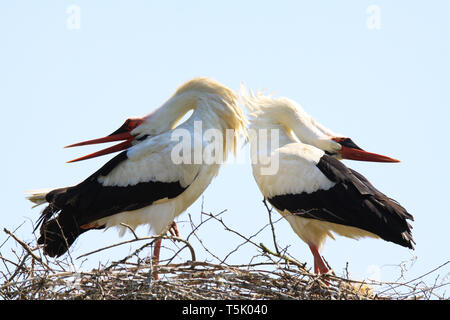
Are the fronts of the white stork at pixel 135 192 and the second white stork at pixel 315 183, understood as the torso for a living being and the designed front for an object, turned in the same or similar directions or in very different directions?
very different directions

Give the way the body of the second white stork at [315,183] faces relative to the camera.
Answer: to the viewer's left

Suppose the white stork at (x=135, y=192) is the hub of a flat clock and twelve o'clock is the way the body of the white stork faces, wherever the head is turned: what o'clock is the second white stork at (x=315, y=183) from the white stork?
The second white stork is roughly at 12 o'clock from the white stork.

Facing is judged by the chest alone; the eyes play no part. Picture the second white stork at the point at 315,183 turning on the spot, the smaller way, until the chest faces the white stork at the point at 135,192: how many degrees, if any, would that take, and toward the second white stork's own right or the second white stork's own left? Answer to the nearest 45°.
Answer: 0° — it already faces it

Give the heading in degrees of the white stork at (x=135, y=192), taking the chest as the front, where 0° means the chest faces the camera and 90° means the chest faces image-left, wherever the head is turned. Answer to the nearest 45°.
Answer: approximately 270°

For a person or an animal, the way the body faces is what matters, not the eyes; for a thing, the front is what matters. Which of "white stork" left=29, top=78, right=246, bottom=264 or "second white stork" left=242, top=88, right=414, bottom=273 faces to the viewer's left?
the second white stork

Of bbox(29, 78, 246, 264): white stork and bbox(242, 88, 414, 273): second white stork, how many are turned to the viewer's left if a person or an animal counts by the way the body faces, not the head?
1
